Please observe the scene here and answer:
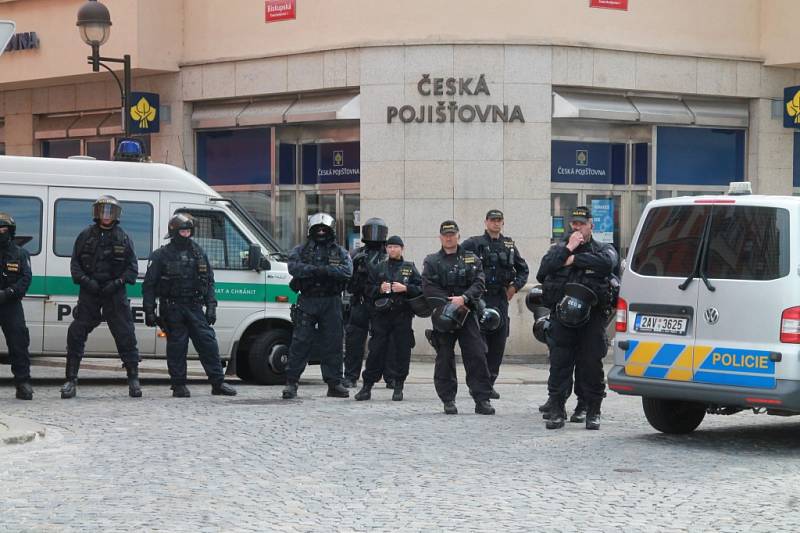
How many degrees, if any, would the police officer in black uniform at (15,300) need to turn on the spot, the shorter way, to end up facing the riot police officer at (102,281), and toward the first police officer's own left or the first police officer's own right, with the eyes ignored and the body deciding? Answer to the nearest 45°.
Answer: approximately 90° to the first police officer's own left

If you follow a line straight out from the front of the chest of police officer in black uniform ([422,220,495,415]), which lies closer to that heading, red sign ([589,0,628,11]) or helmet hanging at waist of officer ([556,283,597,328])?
the helmet hanging at waist of officer

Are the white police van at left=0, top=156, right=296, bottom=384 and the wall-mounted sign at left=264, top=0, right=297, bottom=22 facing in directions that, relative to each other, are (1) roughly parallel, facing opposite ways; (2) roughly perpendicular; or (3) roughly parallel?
roughly perpendicular

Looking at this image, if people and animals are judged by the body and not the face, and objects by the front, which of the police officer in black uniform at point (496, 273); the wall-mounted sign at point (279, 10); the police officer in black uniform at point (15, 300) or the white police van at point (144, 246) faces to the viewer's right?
the white police van

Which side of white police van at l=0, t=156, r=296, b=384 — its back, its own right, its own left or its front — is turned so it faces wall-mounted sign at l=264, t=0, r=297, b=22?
left

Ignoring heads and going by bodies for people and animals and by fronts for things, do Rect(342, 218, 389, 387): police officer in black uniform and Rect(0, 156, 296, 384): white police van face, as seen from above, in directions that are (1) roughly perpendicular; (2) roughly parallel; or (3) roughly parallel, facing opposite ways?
roughly perpendicular

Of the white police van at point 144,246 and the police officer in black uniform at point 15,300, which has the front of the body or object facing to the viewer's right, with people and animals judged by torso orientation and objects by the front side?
the white police van

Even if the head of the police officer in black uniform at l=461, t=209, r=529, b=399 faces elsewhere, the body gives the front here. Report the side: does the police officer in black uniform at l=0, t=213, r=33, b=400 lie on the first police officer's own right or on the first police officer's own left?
on the first police officer's own right

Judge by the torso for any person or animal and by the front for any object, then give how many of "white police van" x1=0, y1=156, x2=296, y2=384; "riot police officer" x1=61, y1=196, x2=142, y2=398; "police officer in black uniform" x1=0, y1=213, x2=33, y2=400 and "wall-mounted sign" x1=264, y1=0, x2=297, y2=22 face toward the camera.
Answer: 3

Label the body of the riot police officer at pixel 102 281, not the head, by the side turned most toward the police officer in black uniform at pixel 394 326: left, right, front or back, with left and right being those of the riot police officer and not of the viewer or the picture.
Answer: left

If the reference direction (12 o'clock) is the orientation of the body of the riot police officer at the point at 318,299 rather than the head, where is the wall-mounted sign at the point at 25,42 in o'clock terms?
The wall-mounted sign is roughly at 5 o'clock from the riot police officer.

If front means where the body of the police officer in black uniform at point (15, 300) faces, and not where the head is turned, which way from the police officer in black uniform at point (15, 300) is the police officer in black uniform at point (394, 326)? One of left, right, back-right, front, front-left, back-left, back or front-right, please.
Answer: left

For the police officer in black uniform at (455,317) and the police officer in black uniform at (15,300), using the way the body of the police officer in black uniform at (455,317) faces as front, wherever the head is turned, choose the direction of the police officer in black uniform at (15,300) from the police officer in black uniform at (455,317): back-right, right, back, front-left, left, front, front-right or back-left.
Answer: right

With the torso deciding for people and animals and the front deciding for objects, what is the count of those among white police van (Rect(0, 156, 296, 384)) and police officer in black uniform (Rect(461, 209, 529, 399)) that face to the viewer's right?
1
